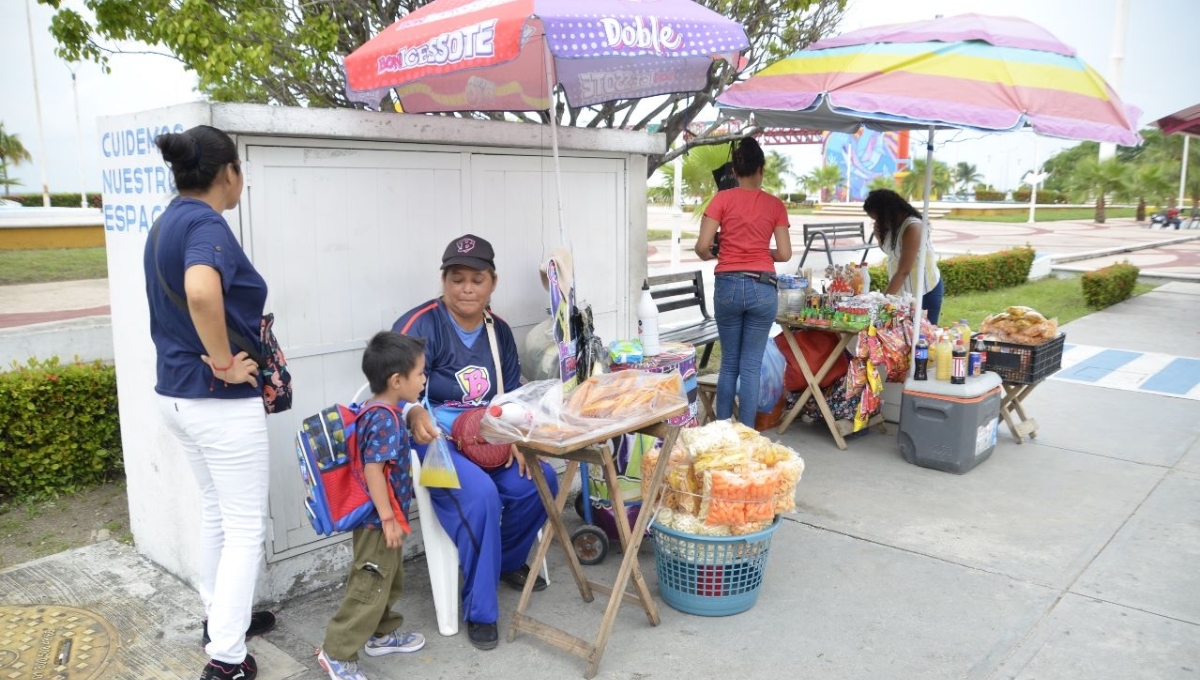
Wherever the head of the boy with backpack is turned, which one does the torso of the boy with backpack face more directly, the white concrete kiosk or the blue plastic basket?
the blue plastic basket

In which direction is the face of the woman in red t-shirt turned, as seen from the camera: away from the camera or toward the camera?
away from the camera

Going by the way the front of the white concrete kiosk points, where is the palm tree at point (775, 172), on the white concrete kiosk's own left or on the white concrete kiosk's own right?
on the white concrete kiosk's own left

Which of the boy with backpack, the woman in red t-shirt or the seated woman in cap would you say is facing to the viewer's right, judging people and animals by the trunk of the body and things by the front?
the boy with backpack

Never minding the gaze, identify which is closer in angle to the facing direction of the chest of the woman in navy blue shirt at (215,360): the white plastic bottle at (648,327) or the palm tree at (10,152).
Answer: the white plastic bottle

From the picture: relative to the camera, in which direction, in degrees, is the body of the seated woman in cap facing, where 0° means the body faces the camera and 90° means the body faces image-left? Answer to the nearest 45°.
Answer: approximately 0°

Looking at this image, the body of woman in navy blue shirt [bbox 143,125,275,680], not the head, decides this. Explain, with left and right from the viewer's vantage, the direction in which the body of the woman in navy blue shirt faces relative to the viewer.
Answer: facing away from the viewer and to the right of the viewer

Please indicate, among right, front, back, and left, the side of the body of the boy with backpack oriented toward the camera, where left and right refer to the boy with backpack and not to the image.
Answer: right

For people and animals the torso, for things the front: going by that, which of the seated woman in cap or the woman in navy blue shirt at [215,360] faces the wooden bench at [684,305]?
the woman in navy blue shirt

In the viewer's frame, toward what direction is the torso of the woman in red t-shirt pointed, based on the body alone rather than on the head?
away from the camera

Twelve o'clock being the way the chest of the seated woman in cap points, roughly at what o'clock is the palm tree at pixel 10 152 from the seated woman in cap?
The palm tree is roughly at 5 o'clock from the seated woman in cap.

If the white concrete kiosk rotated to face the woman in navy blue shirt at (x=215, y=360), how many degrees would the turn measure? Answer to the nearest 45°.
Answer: approximately 45° to its right

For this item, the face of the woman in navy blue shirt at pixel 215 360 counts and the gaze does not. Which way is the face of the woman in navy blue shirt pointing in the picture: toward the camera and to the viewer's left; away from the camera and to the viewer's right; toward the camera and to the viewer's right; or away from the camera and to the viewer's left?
away from the camera and to the viewer's right

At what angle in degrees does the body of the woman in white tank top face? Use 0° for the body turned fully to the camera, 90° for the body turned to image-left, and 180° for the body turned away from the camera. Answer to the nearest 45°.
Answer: approximately 90°
